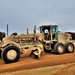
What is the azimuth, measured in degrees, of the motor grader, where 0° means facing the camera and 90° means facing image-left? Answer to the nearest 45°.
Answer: approximately 45°
